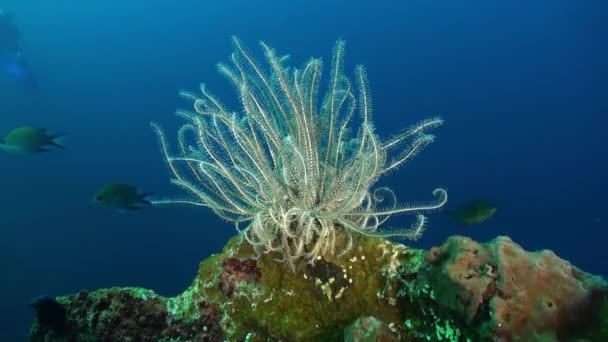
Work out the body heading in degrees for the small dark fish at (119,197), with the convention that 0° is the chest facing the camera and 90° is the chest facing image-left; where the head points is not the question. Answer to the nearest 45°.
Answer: approximately 90°

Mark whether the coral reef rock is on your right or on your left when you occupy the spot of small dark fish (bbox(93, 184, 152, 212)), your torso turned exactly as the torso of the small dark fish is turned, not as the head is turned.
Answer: on your left

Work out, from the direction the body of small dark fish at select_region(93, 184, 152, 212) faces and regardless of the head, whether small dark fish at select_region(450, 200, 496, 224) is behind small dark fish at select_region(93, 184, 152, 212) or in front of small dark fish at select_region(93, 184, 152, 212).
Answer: behind

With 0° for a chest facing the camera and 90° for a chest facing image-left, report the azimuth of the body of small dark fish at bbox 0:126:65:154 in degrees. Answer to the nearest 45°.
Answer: approximately 90°
